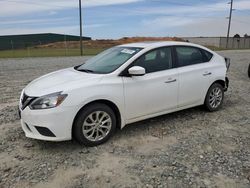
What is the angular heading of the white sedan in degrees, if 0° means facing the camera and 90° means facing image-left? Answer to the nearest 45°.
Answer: approximately 45°
